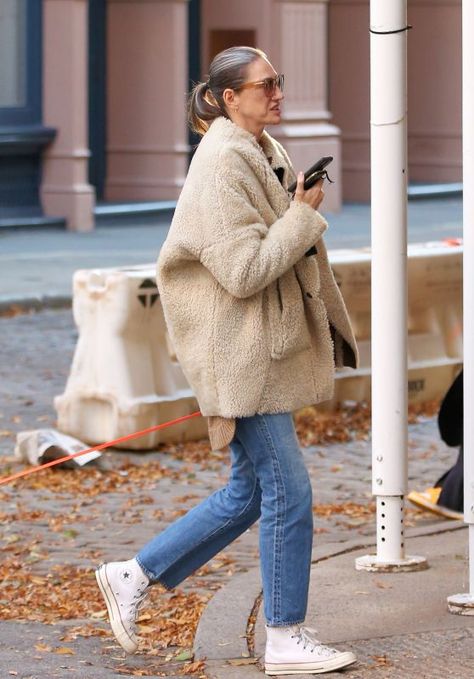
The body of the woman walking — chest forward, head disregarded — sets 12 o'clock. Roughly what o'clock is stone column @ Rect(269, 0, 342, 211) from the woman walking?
The stone column is roughly at 9 o'clock from the woman walking.

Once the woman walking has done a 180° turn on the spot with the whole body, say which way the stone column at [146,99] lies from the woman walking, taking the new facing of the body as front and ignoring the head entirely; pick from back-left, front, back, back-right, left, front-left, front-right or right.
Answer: right

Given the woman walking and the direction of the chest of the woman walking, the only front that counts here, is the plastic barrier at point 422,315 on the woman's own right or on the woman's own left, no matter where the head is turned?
on the woman's own left

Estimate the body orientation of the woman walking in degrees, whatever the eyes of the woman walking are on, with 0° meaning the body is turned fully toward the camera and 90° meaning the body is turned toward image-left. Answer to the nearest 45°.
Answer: approximately 270°

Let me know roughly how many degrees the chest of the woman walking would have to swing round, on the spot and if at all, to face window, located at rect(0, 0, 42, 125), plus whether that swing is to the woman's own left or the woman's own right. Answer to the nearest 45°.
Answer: approximately 90° to the woman's own left

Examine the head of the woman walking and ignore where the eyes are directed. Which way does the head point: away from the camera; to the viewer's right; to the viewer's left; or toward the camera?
to the viewer's right

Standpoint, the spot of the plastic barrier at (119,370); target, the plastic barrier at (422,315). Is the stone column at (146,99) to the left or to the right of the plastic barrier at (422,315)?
left
